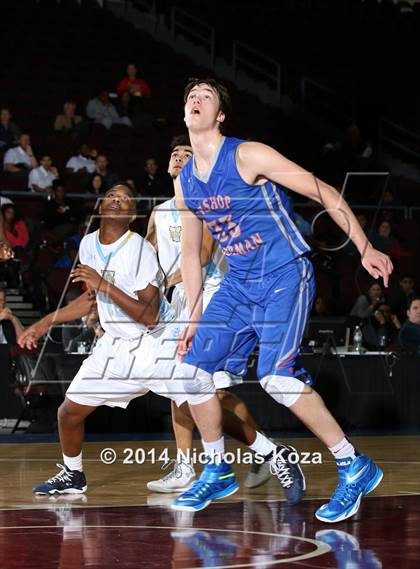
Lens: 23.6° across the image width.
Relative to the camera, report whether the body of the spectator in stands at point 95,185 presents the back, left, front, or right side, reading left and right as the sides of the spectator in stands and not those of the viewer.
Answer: front

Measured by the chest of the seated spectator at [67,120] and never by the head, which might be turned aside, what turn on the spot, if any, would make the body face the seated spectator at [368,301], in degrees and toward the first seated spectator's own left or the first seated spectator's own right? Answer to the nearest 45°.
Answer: approximately 45° to the first seated spectator's own left

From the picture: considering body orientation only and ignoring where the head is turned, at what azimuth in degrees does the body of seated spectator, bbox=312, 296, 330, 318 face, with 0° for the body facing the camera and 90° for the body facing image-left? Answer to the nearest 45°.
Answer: approximately 0°

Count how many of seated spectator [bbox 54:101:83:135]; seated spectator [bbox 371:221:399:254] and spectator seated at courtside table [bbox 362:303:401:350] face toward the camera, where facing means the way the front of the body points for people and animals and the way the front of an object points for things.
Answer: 3

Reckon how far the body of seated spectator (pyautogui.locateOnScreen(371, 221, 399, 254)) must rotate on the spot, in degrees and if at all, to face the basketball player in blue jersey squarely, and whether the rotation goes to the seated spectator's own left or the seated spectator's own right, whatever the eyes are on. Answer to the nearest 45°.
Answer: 0° — they already face them

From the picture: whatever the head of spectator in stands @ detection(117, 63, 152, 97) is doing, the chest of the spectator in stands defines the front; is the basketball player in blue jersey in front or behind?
in front

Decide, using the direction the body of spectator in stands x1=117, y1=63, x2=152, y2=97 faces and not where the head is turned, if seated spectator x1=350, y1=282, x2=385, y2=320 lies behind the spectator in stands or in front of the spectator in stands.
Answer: in front

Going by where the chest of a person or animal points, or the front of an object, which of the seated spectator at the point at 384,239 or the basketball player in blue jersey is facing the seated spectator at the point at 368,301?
the seated spectator at the point at 384,239

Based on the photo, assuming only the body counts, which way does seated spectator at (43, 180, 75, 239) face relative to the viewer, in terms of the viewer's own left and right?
facing the viewer

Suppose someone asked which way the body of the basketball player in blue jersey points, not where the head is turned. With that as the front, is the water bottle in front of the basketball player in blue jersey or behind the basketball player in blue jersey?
behind

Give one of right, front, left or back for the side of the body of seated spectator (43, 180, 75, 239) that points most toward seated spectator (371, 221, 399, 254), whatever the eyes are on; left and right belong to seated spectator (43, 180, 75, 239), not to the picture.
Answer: left
